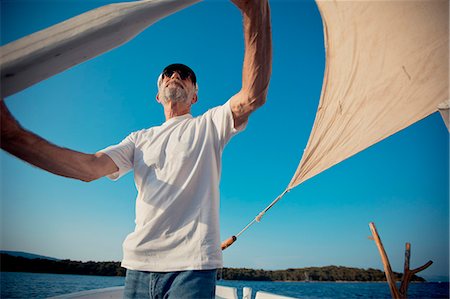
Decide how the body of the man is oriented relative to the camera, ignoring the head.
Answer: toward the camera

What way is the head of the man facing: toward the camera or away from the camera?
toward the camera
